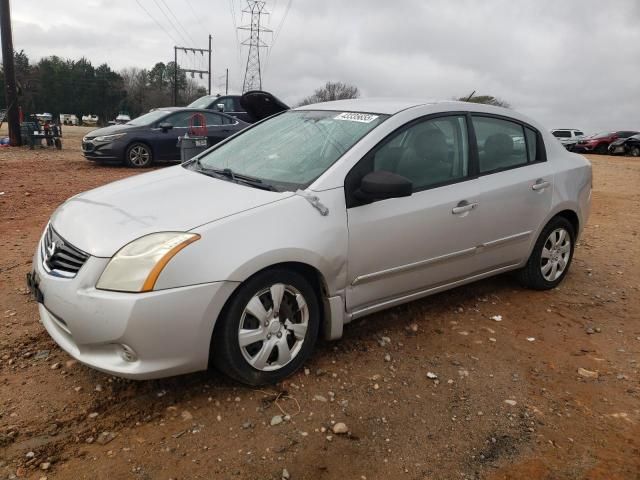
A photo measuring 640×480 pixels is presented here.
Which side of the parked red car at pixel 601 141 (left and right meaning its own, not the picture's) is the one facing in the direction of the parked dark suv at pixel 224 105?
front

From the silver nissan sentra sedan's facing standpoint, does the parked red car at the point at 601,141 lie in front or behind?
behind

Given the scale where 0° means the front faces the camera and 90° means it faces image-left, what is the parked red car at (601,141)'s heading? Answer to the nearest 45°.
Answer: approximately 45°

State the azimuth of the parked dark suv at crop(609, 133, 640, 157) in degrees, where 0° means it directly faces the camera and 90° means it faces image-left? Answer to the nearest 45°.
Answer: approximately 45°

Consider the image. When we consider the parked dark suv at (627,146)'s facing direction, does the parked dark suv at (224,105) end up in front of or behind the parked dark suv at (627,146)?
in front

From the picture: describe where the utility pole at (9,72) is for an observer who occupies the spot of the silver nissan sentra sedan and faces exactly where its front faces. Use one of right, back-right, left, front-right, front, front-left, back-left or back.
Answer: right
